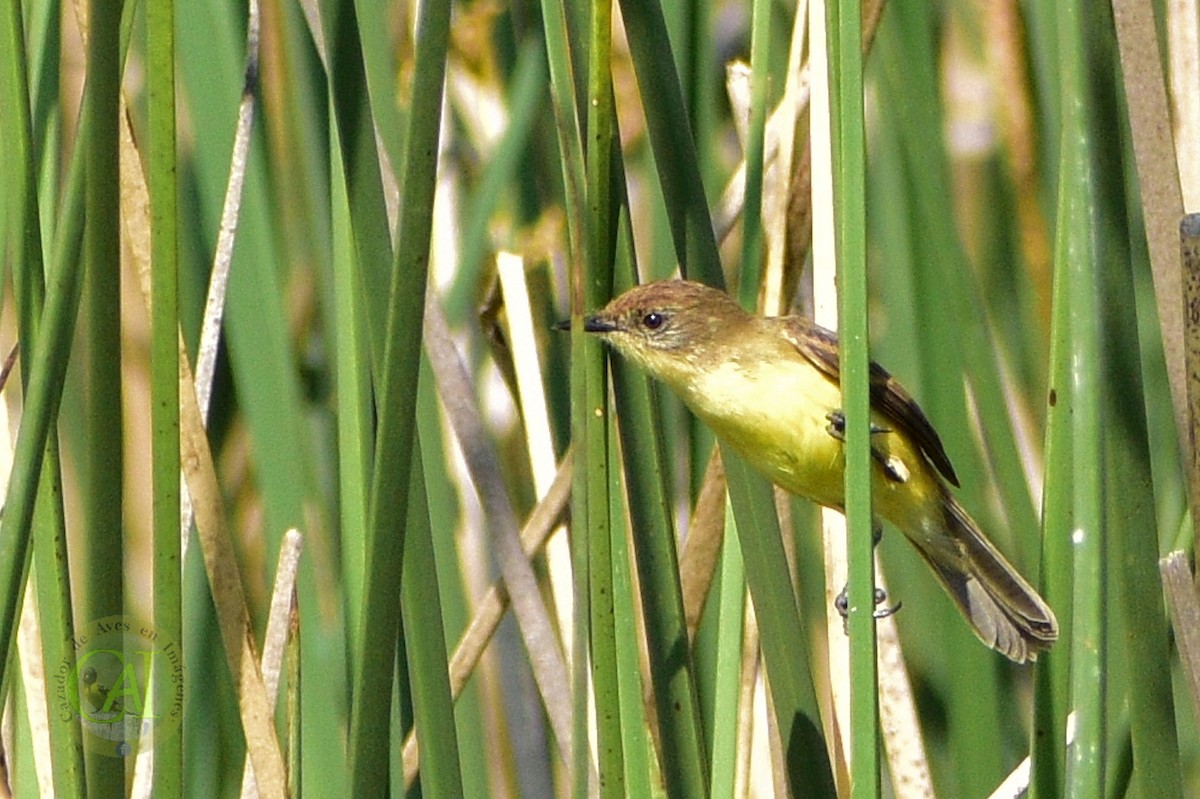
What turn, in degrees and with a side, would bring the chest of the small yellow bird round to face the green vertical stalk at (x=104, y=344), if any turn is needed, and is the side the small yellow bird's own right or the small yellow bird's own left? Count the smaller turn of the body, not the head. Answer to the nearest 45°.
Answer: approximately 45° to the small yellow bird's own left

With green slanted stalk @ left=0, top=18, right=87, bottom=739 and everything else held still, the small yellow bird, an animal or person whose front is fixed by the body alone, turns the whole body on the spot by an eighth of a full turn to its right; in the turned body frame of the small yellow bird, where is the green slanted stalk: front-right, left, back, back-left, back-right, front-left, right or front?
left

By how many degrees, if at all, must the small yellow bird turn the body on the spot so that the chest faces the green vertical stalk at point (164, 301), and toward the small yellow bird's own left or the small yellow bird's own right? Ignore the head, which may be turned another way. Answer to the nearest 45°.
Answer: approximately 45° to the small yellow bird's own left

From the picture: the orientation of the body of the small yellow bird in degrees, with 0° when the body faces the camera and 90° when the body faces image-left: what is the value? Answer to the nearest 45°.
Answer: approximately 90°

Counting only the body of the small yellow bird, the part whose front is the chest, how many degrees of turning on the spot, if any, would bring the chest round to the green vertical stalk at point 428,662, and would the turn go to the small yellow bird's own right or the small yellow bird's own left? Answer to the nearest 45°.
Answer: approximately 45° to the small yellow bird's own left

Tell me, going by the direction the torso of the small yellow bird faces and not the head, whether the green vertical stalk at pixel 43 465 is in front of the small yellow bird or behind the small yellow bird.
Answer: in front

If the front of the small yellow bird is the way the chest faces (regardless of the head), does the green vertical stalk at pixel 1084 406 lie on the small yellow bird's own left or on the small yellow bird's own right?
on the small yellow bird's own left
